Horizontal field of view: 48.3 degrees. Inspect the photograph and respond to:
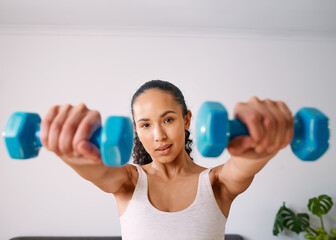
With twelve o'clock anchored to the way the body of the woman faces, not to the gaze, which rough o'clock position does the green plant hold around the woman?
The green plant is roughly at 7 o'clock from the woman.

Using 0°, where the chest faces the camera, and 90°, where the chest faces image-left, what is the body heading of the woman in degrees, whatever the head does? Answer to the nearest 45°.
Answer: approximately 0°
